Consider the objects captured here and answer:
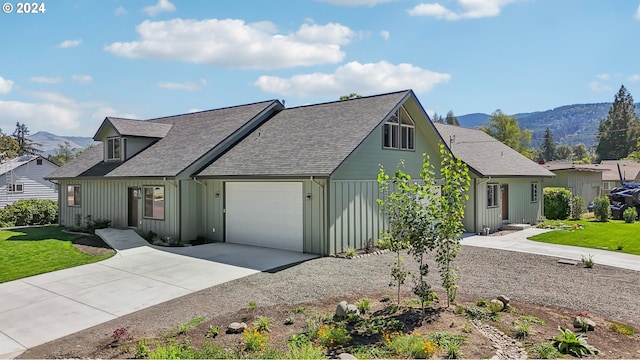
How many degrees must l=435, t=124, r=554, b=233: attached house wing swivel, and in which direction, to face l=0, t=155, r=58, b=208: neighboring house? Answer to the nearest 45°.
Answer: approximately 135° to its right

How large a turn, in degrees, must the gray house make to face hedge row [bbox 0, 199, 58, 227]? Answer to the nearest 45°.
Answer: approximately 90° to its right

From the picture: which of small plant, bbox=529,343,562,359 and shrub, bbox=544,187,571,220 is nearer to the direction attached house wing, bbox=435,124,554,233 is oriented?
the small plant

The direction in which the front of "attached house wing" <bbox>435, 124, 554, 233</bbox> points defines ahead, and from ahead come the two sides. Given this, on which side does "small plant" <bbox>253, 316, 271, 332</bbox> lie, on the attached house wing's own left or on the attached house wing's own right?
on the attached house wing's own right

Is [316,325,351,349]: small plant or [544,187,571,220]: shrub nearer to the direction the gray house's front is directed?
the small plant

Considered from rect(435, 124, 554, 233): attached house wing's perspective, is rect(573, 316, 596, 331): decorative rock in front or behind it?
in front

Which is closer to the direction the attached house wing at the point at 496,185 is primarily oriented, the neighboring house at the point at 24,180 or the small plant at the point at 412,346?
the small plant

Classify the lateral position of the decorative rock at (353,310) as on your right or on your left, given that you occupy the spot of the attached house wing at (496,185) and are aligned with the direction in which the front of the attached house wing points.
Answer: on your right

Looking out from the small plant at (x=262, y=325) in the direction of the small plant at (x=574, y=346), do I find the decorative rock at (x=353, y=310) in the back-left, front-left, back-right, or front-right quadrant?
front-left

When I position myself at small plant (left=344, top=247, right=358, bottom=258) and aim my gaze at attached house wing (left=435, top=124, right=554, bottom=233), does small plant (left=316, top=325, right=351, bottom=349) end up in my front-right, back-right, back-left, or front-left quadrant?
back-right

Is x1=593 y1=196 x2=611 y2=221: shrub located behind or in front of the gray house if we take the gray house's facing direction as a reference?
behind

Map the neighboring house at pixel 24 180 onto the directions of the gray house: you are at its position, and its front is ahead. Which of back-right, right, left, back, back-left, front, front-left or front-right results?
right

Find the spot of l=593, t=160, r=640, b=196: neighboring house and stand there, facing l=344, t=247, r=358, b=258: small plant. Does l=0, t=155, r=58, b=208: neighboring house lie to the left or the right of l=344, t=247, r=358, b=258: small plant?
right

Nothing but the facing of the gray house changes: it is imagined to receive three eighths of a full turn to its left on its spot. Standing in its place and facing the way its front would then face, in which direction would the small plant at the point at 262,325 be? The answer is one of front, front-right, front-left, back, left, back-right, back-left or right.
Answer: right

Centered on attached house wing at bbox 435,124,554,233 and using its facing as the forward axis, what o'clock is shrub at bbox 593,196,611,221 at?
The shrub is roughly at 9 o'clock from the attached house wing.

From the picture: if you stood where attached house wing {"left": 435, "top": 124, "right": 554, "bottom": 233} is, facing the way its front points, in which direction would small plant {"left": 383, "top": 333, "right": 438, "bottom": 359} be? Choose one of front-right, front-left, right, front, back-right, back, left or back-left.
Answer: front-right

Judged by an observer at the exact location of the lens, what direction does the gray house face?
facing the viewer and to the left of the viewer

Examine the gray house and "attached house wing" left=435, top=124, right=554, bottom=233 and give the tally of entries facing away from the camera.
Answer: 0

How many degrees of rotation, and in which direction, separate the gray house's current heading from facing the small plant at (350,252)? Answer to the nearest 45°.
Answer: approximately 90° to its left

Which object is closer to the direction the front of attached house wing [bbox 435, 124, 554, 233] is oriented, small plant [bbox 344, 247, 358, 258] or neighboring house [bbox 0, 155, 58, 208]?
the small plant

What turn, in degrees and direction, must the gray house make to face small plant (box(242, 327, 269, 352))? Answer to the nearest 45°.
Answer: approximately 45° to its left

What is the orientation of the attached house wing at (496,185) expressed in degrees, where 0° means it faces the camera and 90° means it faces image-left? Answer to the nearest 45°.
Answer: approximately 315°
